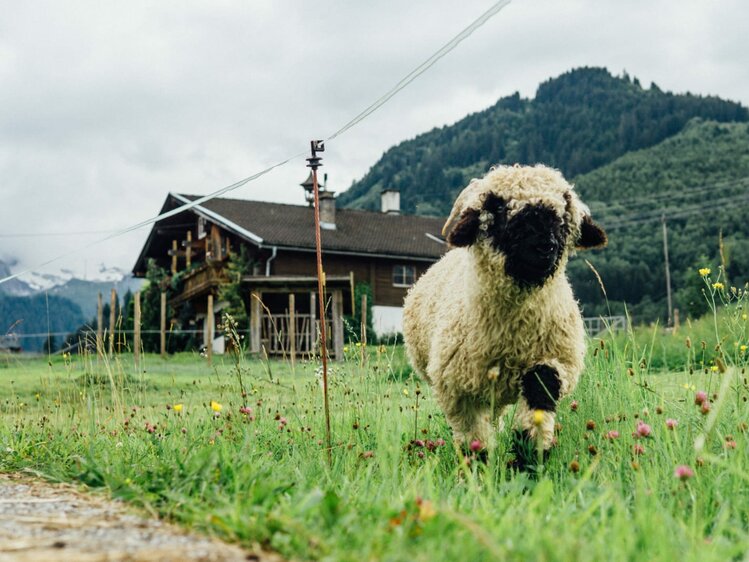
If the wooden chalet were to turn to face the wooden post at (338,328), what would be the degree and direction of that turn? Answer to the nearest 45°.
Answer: approximately 45° to its left

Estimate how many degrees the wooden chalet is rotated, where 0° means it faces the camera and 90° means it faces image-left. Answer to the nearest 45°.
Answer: approximately 45°

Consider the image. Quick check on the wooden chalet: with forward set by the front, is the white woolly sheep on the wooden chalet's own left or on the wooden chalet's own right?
on the wooden chalet's own left
